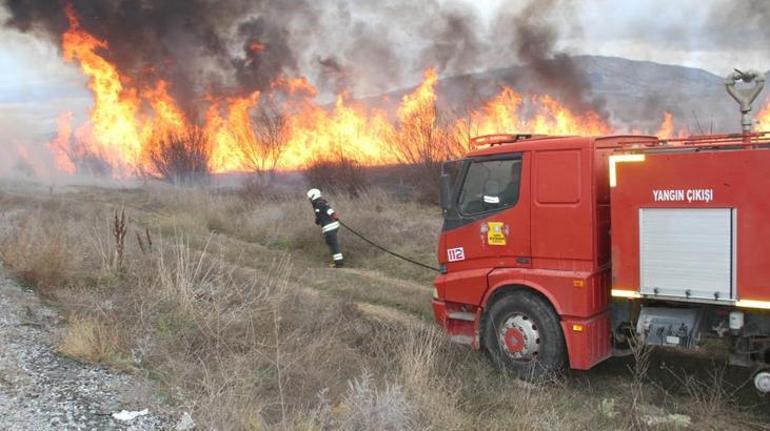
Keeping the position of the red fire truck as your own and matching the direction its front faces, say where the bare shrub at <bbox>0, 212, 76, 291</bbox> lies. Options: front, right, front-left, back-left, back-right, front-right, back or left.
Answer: front

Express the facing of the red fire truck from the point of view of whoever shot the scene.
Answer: facing to the left of the viewer

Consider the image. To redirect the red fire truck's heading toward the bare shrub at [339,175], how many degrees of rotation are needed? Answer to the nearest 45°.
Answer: approximately 45° to its right

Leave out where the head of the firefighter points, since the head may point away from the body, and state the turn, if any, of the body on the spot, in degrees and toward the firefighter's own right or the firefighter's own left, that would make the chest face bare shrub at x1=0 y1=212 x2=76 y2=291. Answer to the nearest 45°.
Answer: approximately 45° to the firefighter's own left

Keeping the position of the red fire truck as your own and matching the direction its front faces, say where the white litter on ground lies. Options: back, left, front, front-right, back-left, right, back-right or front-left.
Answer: front-left
